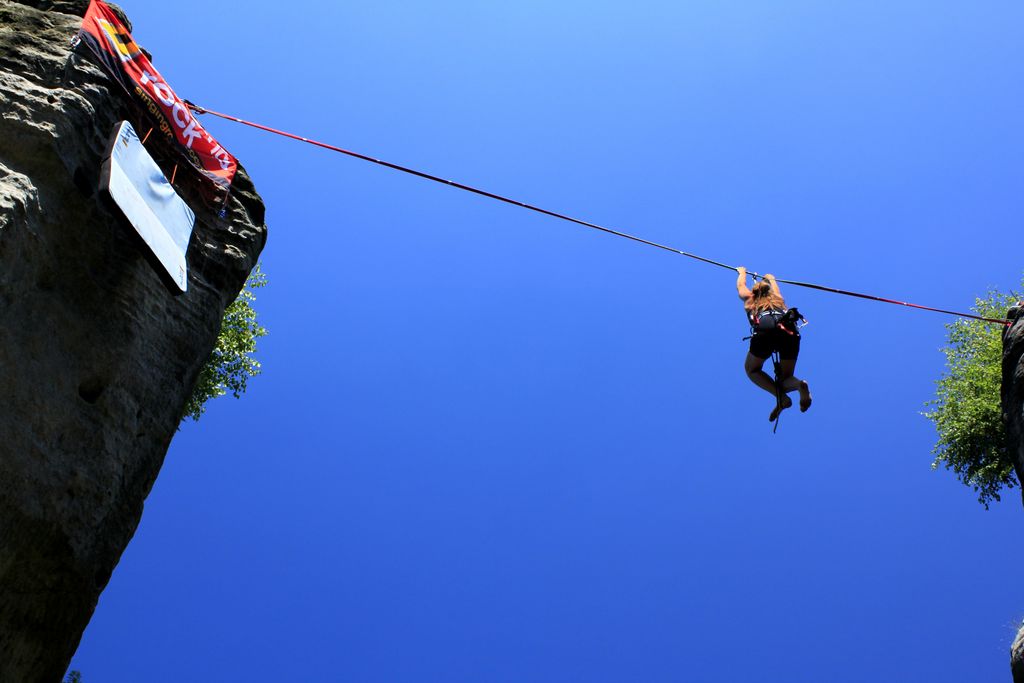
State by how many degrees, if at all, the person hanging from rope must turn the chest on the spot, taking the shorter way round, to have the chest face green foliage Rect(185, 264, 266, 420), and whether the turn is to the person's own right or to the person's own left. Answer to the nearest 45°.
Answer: approximately 45° to the person's own left

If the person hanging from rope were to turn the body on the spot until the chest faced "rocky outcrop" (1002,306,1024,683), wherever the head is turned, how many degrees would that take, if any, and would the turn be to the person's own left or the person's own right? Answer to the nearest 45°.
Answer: approximately 45° to the person's own right

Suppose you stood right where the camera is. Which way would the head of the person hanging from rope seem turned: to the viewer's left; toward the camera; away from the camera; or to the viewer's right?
away from the camera

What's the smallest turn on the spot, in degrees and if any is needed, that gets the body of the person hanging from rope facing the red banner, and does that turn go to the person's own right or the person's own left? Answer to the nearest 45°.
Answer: approximately 135° to the person's own left

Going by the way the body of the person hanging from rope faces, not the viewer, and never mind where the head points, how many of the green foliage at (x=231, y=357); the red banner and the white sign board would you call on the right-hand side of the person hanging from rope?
0

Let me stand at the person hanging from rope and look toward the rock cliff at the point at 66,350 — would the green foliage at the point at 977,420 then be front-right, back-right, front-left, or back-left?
back-right

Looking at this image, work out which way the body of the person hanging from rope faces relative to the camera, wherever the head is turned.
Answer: away from the camera

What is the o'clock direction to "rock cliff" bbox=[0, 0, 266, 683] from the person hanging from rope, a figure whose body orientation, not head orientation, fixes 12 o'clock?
The rock cliff is roughly at 8 o'clock from the person hanging from rope.

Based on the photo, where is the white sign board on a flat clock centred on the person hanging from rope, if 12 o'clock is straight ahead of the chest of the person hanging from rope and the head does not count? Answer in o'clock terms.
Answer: The white sign board is roughly at 8 o'clock from the person hanging from rope.
